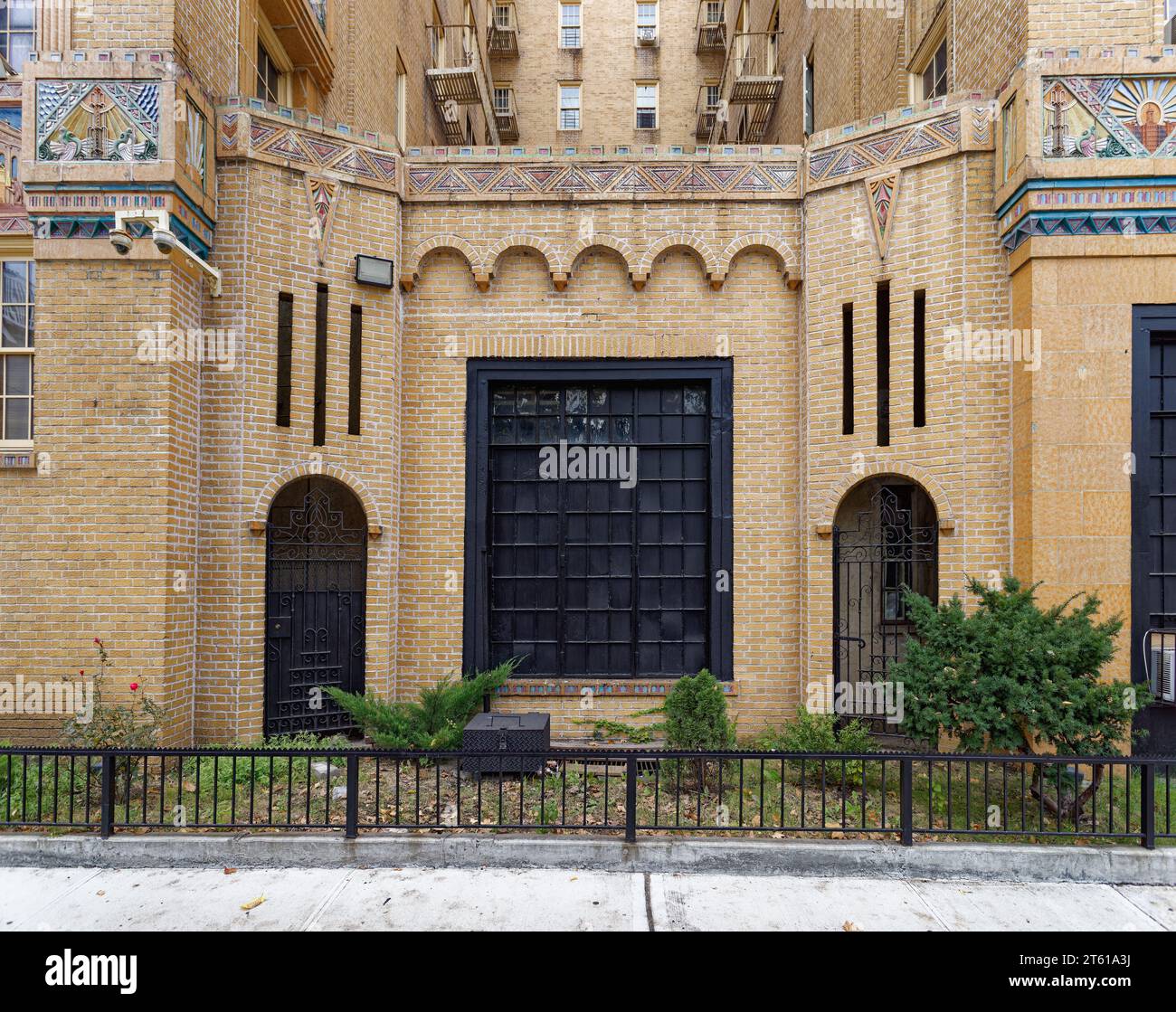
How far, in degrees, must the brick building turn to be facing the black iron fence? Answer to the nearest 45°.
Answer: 0° — it already faces it

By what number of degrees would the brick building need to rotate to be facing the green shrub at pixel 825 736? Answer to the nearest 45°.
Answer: approximately 45° to its left

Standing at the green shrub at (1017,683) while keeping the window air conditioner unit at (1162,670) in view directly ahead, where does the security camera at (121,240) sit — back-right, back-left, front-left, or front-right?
back-left

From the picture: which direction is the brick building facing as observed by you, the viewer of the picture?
facing the viewer
